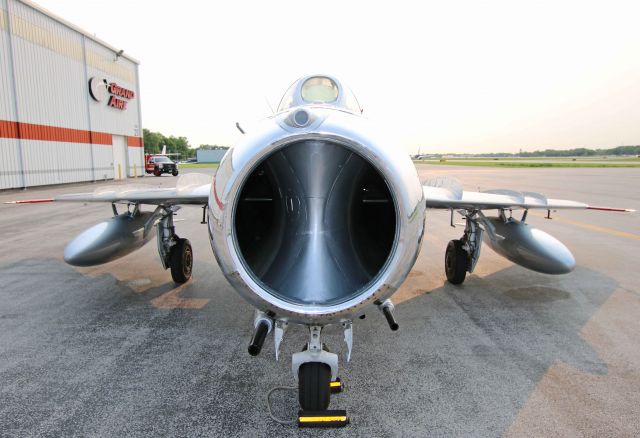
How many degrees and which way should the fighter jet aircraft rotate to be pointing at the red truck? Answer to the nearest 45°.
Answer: approximately 135° to its right

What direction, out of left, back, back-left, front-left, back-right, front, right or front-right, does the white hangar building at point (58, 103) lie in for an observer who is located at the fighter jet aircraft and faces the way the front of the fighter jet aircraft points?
back-right

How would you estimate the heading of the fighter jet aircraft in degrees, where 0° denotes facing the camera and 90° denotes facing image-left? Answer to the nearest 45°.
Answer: approximately 0°
